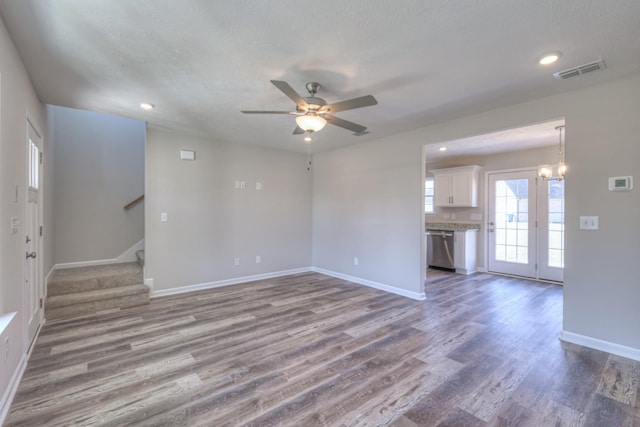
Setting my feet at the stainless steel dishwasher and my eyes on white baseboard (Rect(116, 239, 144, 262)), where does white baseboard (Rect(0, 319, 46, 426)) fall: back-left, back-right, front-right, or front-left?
front-left

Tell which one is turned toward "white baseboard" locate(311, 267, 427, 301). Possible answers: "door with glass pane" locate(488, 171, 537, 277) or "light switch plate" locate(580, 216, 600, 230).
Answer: the door with glass pane

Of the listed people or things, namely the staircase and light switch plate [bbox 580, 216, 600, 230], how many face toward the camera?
2

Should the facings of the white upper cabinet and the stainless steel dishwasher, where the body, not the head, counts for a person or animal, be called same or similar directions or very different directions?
same or similar directions

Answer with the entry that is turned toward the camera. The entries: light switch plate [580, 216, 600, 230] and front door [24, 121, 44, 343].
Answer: the light switch plate

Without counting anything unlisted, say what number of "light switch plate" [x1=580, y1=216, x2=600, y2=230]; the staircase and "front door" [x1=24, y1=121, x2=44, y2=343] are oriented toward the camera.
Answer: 2

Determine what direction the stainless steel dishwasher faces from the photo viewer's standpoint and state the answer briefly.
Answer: facing the viewer and to the left of the viewer

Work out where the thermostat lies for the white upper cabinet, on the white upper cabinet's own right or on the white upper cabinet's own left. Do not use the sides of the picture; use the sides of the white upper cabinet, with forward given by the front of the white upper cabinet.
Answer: on the white upper cabinet's own left

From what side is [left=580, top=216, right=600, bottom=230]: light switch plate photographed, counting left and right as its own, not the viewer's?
front

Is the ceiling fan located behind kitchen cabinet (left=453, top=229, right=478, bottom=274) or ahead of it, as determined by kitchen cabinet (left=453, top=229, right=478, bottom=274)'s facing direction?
ahead

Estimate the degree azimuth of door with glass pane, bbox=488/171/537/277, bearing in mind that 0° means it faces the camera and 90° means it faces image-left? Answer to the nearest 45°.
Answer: approximately 45°

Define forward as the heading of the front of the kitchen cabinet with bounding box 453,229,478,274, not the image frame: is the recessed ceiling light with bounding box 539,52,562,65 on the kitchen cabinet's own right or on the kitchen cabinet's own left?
on the kitchen cabinet's own left

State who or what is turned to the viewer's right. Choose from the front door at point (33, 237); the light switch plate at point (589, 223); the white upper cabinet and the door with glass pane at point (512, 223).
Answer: the front door

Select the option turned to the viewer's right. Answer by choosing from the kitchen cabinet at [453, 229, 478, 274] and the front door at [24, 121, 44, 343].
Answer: the front door

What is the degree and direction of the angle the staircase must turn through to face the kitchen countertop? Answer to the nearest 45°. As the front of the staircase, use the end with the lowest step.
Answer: approximately 90° to its left

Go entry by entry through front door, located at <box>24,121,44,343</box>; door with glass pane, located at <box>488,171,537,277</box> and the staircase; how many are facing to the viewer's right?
1

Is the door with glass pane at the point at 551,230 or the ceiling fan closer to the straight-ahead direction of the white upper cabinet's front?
the ceiling fan

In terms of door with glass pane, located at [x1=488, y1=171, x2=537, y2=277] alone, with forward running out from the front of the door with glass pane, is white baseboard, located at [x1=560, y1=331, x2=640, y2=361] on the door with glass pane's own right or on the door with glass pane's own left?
on the door with glass pane's own left

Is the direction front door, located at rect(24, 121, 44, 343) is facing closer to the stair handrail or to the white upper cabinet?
the white upper cabinet

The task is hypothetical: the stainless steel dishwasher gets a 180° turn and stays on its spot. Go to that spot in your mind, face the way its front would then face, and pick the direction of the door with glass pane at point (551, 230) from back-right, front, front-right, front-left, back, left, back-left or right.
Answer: front-right
